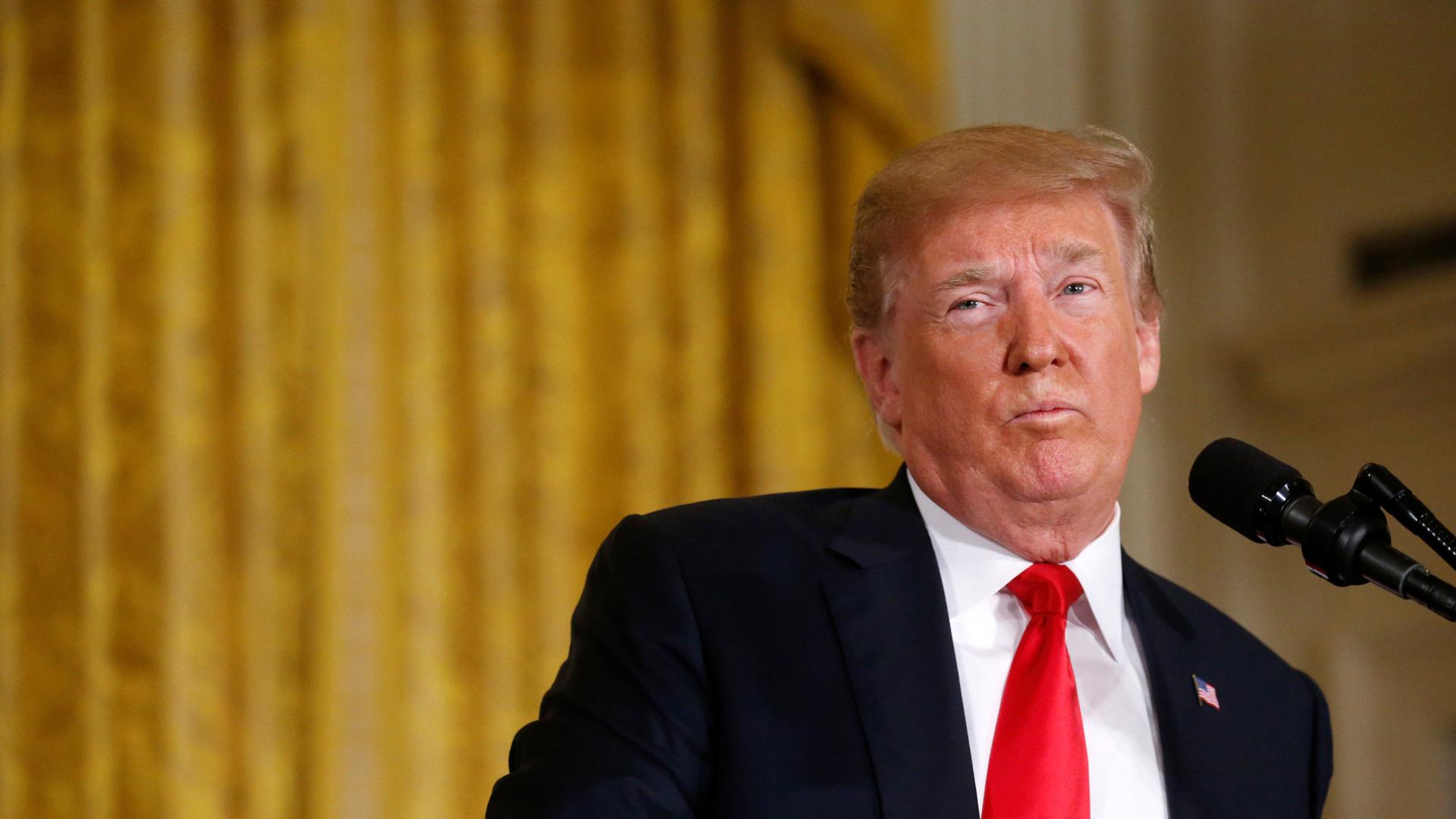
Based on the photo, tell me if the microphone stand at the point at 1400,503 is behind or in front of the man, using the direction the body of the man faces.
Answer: in front

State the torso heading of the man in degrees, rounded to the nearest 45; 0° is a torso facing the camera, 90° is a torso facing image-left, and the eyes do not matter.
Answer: approximately 315°
